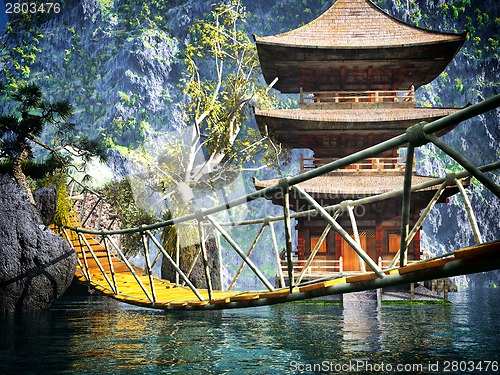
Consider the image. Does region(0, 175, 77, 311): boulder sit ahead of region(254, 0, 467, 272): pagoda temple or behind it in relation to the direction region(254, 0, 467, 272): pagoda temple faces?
ahead

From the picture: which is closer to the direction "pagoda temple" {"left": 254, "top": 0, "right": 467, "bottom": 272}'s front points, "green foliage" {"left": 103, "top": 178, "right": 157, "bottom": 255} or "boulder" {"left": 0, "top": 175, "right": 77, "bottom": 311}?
the boulder

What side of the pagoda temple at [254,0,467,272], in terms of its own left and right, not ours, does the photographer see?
front

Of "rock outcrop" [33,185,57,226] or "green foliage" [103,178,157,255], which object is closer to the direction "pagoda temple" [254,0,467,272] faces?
the rock outcrop

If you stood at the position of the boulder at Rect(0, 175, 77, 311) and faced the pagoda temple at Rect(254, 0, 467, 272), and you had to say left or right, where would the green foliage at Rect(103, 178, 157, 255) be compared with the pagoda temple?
left

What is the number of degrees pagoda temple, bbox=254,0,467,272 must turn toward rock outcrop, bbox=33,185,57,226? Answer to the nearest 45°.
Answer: approximately 45° to its right

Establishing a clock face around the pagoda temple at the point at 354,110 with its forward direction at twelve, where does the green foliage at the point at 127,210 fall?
The green foliage is roughly at 4 o'clock from the pagoda temple.
